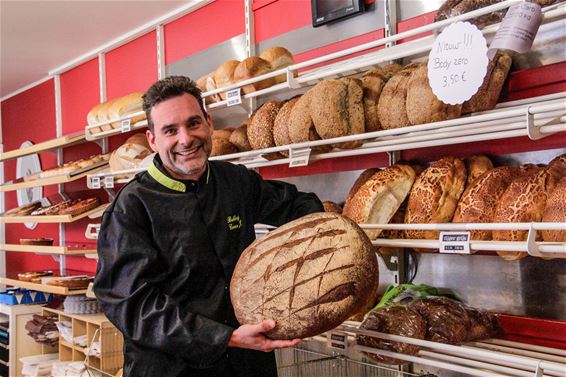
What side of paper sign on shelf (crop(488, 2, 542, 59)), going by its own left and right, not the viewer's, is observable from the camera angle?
front

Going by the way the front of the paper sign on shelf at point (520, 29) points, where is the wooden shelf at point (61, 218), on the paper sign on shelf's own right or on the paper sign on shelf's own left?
on the paper sign on shelf's own right

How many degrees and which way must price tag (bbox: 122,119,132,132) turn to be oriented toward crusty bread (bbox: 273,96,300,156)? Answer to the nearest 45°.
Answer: approximately 90° to its left

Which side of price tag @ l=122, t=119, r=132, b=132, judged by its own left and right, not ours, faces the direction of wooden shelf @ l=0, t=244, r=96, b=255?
right

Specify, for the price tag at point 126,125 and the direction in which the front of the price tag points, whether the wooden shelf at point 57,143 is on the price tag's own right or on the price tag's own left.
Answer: on the price tag's own right

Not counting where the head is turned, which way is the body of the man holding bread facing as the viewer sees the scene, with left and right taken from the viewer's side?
facing the viewer and to the right of the viewer

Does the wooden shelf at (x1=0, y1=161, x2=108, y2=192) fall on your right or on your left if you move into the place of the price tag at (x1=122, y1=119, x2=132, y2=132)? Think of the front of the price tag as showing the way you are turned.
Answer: on your right
